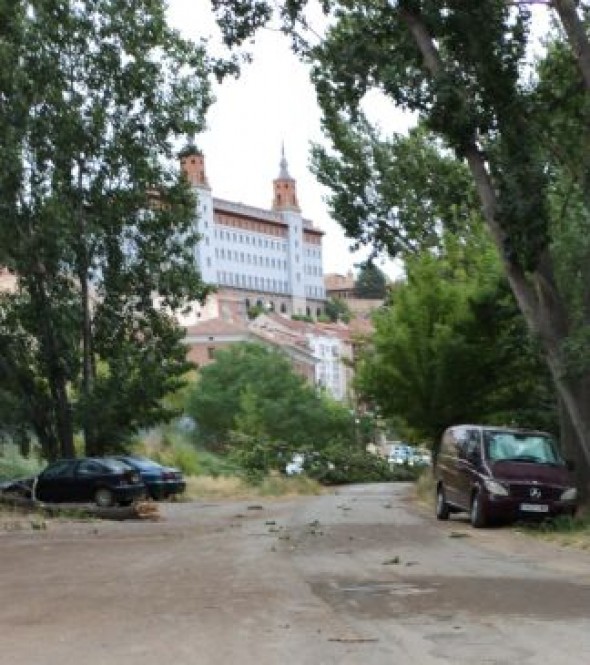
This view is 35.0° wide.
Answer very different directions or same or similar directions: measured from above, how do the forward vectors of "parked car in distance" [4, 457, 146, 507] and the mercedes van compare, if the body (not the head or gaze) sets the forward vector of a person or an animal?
very different directions

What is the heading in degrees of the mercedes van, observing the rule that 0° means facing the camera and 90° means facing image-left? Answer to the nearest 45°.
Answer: approximately 315°

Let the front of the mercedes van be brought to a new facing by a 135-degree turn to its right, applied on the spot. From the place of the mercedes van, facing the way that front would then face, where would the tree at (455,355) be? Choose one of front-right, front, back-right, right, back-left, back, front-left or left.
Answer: right
